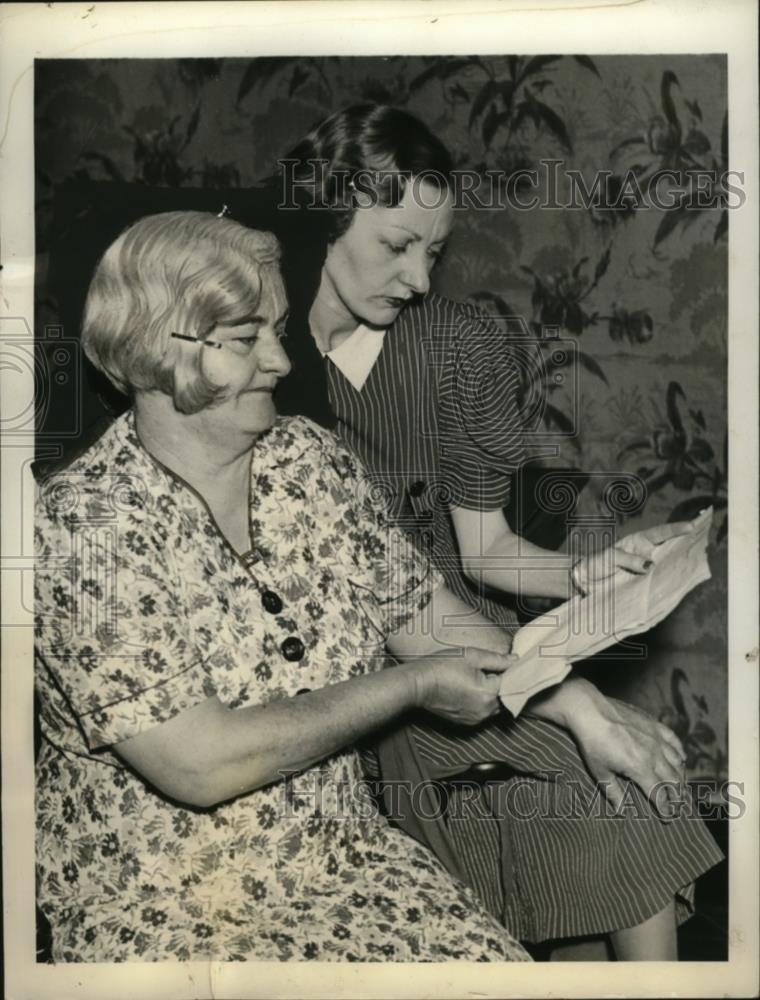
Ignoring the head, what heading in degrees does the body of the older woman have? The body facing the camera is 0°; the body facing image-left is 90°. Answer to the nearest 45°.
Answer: approximately 315°

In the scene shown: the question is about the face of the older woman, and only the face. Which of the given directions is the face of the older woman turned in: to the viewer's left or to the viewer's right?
to the viewer's right
